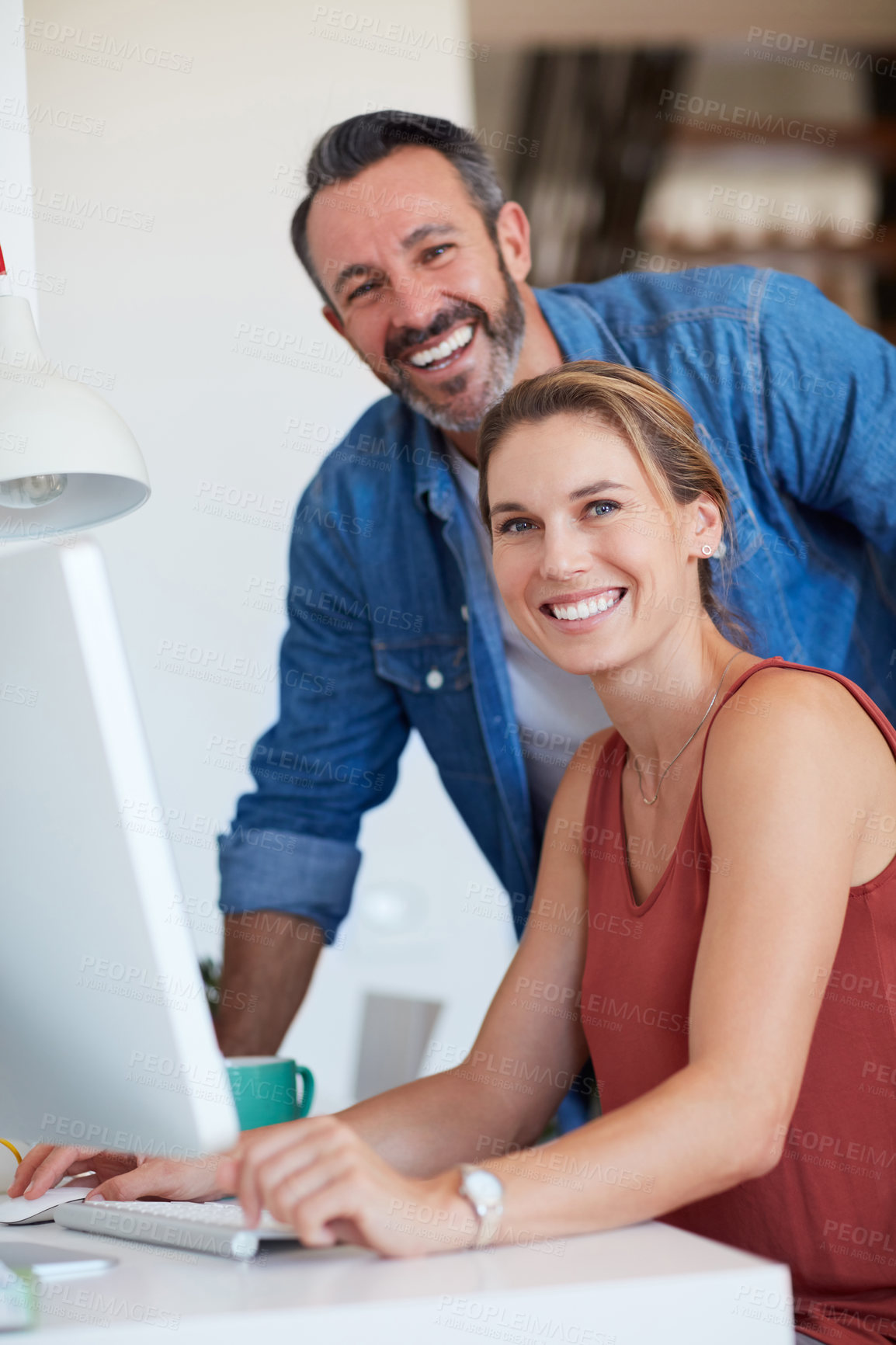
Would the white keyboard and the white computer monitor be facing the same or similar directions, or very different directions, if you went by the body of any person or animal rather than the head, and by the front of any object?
same or similar directions

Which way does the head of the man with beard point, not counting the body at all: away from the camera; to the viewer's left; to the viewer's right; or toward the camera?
toward the camera

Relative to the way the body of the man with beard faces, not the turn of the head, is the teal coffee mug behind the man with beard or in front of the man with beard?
in front

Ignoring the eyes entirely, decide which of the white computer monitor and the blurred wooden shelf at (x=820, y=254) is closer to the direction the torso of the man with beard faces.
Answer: the white computer monitor

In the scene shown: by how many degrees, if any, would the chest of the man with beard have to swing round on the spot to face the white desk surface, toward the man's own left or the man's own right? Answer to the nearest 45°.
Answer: approximately 45° to the man's own left

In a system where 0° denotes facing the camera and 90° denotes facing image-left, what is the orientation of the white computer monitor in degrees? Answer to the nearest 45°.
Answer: approximately 225°

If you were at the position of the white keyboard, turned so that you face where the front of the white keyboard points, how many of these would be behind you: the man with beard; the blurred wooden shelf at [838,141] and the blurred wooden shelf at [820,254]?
0

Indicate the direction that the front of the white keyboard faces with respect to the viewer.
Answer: facing away from the viewer and to the right of the viewer

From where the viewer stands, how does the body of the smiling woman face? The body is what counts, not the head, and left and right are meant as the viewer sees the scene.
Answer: facing the viewer and to the left of the viewer

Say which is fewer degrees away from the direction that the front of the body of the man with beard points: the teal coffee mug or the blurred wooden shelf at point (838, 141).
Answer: the teal coffee mug

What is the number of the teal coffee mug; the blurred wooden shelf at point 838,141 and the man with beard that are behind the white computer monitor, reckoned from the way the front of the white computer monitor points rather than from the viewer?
0

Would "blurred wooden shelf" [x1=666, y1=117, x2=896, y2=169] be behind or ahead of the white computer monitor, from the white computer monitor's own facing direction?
ahead

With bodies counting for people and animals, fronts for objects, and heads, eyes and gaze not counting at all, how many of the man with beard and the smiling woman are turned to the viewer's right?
0

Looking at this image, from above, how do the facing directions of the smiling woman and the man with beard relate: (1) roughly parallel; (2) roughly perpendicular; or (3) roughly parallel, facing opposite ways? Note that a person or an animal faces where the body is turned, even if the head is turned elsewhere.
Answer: roughly parallel

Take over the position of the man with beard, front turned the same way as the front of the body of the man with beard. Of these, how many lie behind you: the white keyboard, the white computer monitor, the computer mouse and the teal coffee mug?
0

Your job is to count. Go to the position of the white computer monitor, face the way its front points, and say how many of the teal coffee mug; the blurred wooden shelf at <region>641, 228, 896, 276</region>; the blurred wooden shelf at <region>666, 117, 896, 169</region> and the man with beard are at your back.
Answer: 0
